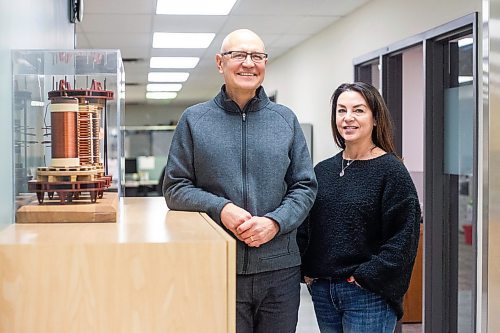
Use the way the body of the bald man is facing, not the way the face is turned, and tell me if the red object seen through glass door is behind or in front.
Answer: behind

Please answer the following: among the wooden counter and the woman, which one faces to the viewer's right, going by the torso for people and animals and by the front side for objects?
the wooden counter

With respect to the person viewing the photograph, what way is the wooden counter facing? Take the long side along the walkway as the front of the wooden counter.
facing to the right of the viewer

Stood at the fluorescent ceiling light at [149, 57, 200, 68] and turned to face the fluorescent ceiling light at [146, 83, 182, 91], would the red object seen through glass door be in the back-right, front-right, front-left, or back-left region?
back-right

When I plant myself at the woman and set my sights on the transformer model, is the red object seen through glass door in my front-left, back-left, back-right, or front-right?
back-right

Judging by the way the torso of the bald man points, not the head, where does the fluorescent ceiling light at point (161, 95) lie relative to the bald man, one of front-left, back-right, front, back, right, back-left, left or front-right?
back

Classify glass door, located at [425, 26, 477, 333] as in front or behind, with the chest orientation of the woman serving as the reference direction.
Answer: behind

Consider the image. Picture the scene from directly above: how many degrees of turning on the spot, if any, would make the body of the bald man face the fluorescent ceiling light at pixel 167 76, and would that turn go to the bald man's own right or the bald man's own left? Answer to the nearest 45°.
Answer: approximately 180°
